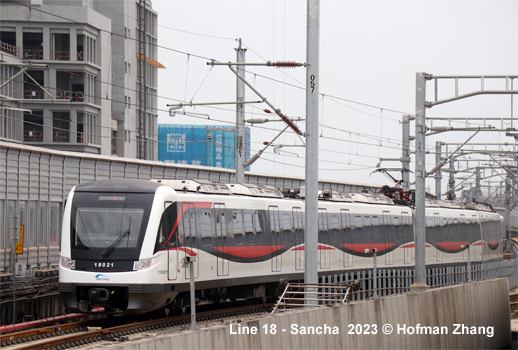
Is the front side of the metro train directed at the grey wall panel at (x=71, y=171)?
no

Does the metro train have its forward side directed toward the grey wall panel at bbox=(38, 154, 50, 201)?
no

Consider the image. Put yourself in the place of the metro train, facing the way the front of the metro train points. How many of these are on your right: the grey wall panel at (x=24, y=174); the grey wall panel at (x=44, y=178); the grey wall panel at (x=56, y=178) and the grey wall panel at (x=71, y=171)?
4

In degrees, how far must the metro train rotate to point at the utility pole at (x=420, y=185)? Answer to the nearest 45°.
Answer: approximately 180°

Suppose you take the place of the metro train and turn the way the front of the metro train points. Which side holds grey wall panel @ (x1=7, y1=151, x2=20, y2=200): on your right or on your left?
on your right

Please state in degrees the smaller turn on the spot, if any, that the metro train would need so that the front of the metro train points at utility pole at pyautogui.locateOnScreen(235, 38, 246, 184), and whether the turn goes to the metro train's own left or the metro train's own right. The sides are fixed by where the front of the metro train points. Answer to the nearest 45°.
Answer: approximately 135° to the metro train's own right

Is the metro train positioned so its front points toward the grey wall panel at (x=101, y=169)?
no

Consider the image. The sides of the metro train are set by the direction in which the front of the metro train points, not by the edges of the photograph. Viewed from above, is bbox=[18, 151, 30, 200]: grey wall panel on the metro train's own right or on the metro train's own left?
on the metro train's own right

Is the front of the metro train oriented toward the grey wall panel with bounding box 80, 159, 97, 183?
no

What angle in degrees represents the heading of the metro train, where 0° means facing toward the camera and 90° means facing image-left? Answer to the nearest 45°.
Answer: approximately 45°

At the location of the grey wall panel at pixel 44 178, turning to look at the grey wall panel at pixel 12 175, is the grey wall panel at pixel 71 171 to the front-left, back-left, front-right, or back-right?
back-left
